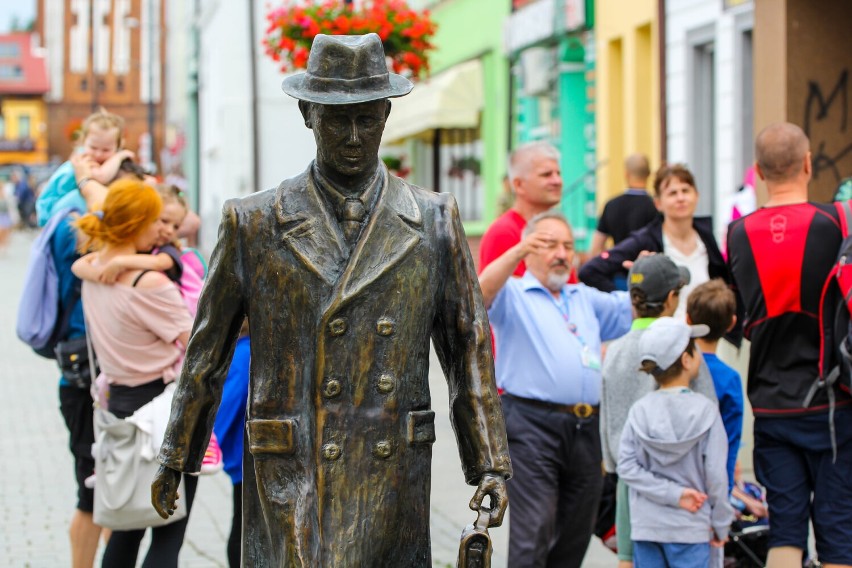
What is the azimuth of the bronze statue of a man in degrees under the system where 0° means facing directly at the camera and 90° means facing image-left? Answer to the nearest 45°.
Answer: approximately 0°

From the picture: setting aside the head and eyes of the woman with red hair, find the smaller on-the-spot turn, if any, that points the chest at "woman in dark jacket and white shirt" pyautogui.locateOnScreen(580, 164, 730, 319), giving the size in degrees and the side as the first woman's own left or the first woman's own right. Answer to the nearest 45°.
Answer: approximately 45° to the first woman's own right

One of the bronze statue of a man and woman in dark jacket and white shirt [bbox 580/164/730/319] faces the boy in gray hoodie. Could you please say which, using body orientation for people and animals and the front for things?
the woman in dark jacket and white shirt

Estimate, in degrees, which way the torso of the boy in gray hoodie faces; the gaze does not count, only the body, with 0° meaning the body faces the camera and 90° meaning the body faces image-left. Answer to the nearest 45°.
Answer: approximately 225°

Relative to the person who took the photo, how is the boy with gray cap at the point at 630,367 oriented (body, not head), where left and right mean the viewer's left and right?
facing away from the viewer and to the right of the viewer

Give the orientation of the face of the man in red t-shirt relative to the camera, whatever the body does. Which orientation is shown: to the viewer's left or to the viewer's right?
to the viewer's right

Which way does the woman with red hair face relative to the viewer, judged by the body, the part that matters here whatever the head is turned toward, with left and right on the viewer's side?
facing away from the viewer and to the right of the viewer

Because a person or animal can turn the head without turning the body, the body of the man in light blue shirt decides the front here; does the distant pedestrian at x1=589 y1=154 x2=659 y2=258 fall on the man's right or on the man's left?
on the man's left

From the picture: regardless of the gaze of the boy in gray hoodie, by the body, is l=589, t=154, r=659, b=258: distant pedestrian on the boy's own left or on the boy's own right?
on the boy's own left

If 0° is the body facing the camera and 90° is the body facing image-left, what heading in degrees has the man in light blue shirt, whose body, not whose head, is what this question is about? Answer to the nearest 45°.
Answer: approximately 315°
